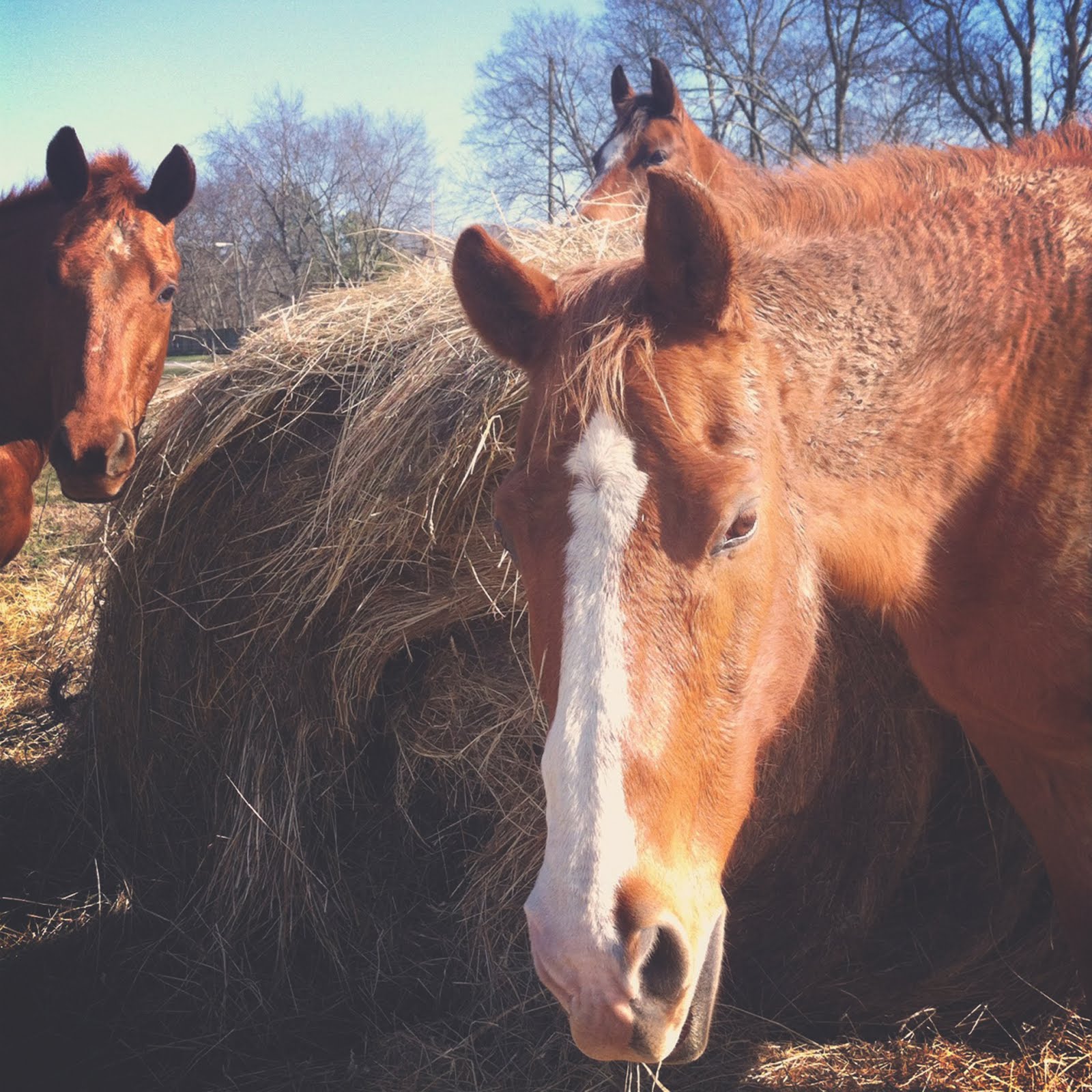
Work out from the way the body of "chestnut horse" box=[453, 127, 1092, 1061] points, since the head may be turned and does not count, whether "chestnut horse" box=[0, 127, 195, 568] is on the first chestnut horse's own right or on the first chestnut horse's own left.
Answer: on the first chestnut horse's own right

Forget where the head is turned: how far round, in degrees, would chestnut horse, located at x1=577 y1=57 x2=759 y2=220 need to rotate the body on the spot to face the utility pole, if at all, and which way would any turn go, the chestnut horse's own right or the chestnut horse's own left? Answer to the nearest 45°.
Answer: approximately 135° to the chestnut horse's own right

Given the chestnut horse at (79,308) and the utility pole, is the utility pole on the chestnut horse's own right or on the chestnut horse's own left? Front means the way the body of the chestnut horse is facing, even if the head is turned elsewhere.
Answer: on the chestnut horse's own left

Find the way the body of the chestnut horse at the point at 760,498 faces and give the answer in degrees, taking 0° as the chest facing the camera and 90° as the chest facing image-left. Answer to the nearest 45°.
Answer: approximately 45°

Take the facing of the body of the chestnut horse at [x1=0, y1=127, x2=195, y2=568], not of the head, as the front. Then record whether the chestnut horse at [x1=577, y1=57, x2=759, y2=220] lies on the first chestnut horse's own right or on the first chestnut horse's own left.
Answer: on the first chestnut horse's own left

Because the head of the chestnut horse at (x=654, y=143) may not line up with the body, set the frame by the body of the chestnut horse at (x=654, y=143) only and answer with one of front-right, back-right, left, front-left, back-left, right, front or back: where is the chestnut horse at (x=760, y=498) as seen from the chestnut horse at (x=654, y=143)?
front-left
